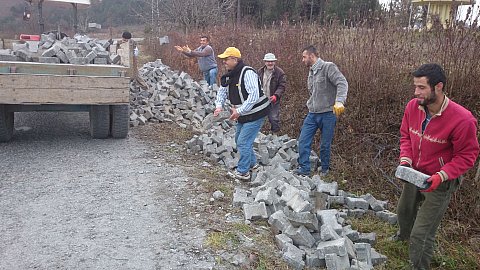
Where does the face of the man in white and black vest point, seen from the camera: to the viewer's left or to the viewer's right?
to the viewer's left

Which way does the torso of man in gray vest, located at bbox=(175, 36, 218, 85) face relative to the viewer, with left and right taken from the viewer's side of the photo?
facing the viewer and to the left of the viewer

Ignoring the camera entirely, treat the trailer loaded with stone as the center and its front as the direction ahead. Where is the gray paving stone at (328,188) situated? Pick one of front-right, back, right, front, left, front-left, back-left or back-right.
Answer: back-right

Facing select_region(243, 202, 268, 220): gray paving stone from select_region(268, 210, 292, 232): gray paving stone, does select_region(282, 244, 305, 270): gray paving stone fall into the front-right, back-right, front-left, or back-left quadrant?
back-left

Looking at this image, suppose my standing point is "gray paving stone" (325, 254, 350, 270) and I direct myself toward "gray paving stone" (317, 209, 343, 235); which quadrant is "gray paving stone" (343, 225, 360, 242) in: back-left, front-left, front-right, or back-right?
front-right

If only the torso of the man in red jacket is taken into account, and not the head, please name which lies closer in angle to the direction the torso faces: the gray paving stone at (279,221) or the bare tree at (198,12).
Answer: the gray paving stone

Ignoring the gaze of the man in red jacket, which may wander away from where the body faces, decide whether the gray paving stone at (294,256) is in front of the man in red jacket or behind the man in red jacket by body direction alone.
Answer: in front

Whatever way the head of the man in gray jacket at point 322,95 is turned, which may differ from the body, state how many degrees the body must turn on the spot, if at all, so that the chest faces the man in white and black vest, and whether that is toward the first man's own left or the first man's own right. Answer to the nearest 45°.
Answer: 0° — they already face them

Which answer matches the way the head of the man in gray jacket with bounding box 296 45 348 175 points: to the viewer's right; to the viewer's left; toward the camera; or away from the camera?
to the viewer's left

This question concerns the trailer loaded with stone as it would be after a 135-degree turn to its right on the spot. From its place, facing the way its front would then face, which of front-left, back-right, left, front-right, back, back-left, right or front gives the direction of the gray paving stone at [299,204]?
front
